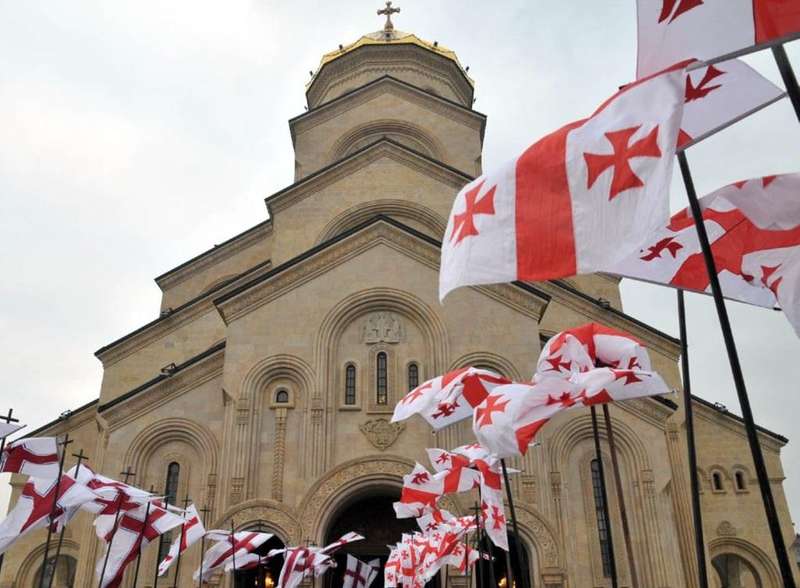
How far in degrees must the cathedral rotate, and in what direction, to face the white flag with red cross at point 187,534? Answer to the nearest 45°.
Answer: approximately 45° to its right

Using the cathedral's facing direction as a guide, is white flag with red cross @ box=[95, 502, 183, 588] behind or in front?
in front

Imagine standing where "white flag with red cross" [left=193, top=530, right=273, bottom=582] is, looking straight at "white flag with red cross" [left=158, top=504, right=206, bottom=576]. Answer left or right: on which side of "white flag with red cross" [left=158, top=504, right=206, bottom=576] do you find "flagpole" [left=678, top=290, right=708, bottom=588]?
left

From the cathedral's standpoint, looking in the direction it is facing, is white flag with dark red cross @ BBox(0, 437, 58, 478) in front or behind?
in front

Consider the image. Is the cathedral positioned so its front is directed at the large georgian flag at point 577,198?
yes

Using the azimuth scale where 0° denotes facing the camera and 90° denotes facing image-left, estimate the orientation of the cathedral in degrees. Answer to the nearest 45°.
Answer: approximately 0°

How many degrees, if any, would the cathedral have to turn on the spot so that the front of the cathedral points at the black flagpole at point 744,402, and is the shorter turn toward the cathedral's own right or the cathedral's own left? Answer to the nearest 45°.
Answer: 0° — it already faces it
